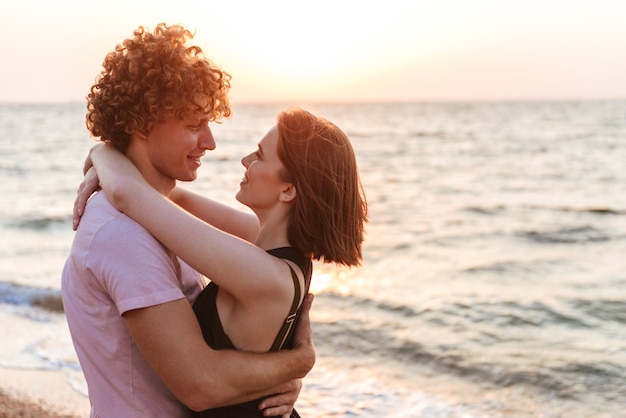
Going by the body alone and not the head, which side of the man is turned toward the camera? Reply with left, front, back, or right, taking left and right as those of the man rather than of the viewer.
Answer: right

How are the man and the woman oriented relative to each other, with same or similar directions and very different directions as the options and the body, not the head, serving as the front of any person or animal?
very different directions

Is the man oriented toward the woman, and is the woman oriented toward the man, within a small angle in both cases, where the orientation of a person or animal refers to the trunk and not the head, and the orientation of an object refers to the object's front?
yes

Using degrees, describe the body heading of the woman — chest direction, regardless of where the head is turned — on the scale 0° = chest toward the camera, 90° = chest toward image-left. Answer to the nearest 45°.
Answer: approximately 90°

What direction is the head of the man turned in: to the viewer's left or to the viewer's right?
to the viewer's right
